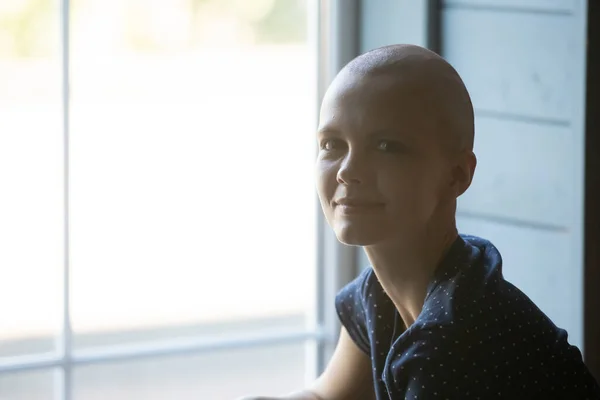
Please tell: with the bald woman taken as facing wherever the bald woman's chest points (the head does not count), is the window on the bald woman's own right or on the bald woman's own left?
on the bald woman's own right

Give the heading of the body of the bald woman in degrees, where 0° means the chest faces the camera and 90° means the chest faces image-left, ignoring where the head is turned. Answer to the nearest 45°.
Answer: approximately 45°
